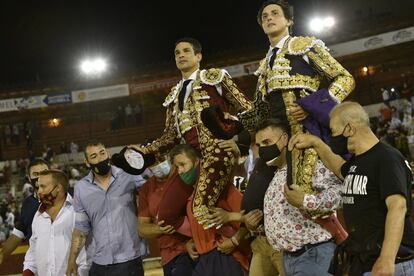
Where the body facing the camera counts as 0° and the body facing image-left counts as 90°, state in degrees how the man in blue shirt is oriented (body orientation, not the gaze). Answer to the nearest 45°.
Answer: approximately 0°

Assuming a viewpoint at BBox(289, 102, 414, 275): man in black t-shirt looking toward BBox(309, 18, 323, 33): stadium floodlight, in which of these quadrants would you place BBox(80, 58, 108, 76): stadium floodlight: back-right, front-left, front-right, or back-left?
front-left

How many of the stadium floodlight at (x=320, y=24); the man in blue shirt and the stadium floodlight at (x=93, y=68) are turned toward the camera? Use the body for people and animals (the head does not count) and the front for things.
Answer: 3

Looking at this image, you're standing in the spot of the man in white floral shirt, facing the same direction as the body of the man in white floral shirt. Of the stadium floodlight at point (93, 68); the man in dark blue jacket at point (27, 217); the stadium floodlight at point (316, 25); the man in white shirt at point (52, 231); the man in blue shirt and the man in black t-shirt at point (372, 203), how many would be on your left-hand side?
1

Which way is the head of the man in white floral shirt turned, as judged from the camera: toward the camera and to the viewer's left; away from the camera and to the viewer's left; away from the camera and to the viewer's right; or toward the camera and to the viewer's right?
toward the camera and to the viewer's left

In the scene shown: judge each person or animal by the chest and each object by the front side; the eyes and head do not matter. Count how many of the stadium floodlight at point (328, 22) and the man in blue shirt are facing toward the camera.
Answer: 2

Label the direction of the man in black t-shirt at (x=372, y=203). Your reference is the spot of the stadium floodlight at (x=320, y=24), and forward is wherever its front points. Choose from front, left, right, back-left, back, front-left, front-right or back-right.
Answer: front

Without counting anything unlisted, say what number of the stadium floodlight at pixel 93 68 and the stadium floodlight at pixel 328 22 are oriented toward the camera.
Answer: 2

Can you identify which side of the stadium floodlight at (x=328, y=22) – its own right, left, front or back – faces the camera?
front

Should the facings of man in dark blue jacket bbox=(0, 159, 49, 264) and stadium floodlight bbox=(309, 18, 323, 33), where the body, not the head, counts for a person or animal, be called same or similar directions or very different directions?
same or similar directions

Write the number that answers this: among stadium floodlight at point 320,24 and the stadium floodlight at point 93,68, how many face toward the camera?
2

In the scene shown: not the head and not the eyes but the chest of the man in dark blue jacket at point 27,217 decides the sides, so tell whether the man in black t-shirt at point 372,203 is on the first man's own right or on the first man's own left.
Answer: on the first man's own left

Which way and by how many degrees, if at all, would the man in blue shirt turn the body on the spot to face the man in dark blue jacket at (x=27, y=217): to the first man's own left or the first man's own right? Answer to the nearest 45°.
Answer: approximately 135° to the first man's own right

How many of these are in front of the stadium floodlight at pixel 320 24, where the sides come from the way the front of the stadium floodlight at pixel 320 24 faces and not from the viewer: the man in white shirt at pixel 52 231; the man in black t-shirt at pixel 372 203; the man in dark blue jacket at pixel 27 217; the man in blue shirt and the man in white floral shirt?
5

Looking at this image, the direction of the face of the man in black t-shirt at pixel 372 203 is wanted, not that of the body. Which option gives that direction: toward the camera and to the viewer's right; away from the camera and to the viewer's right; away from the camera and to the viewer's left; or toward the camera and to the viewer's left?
toward the camera and to the viewer's left

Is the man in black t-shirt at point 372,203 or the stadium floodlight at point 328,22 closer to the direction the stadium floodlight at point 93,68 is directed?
the man in black t-shirt
